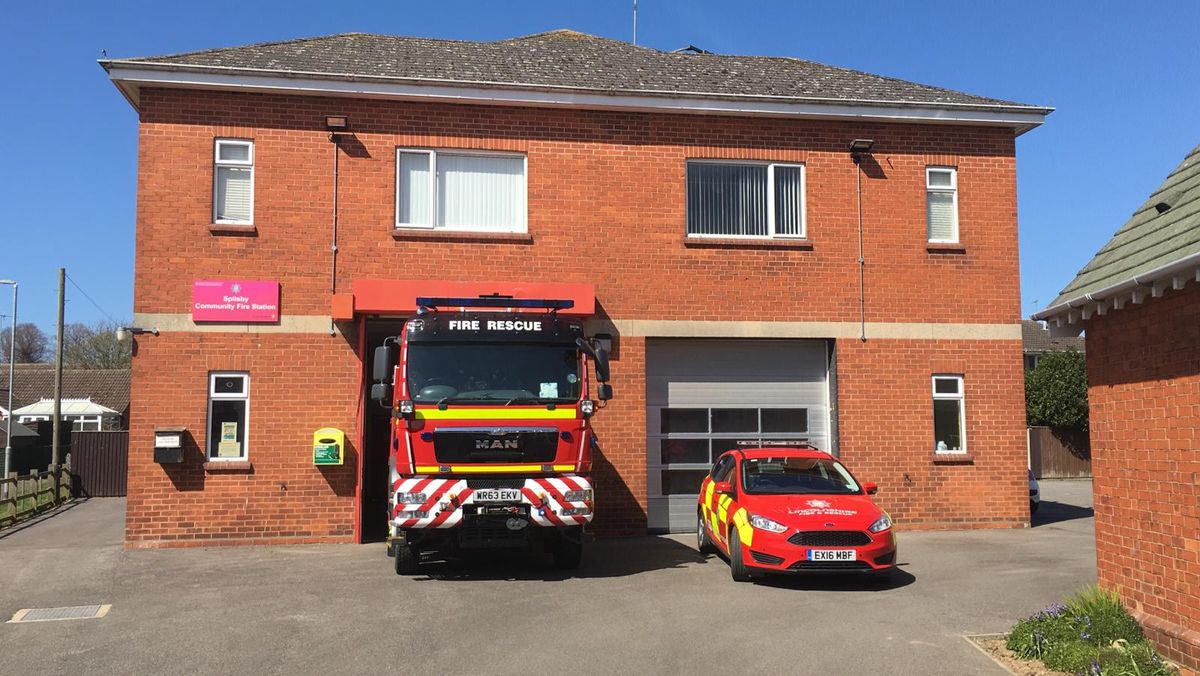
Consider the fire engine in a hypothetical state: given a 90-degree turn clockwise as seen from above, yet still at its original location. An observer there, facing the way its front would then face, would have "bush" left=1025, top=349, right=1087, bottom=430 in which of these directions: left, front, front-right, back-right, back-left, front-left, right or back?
back-right

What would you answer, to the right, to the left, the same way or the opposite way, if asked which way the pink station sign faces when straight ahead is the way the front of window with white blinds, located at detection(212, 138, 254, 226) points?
the same way

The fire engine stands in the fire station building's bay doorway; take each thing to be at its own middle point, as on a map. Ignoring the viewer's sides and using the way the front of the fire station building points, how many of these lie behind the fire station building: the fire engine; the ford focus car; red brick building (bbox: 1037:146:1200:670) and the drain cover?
0

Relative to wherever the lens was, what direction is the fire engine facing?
facing the viewer

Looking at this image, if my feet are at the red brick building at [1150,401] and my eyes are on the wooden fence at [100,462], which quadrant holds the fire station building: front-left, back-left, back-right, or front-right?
front-right

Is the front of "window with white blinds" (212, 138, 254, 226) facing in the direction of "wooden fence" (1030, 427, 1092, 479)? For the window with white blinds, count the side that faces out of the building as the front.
no

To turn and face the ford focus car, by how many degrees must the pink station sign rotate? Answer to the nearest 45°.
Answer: approximately 45° to its left

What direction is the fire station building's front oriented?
toward the camera

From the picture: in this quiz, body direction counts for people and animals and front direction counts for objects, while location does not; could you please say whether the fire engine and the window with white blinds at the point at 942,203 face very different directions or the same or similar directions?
same or similar directions

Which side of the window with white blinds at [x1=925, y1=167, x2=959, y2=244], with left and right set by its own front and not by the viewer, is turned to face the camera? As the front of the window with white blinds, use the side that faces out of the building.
front

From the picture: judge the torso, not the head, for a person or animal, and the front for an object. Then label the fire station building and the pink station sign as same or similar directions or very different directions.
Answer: same or similar directions

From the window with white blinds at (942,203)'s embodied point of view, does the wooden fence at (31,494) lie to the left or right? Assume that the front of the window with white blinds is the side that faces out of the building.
on its right

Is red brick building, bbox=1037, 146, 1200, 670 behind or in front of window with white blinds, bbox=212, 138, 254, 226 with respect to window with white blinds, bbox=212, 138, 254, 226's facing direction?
in front

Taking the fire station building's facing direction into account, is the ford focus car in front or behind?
in front

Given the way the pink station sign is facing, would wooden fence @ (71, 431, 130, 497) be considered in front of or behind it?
behind

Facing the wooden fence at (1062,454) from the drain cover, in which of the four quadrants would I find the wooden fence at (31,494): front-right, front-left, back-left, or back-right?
front-left

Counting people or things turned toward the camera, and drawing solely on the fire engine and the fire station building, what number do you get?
2

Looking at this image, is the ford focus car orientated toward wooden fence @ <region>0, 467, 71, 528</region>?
no

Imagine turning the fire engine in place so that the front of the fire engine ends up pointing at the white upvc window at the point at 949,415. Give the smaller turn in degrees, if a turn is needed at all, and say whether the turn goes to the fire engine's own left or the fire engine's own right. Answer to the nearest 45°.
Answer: approximately 135° to the fire engine's own left
